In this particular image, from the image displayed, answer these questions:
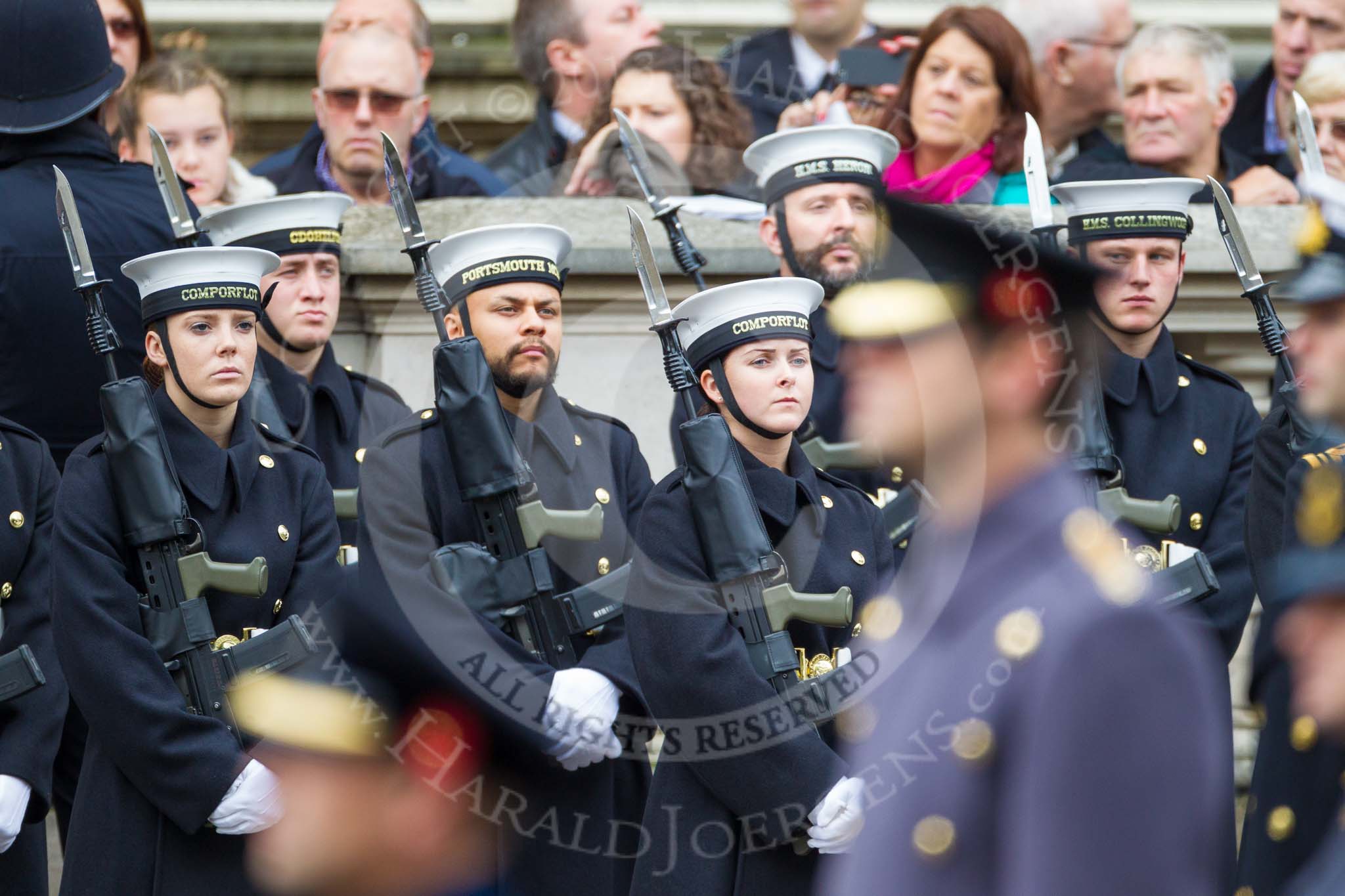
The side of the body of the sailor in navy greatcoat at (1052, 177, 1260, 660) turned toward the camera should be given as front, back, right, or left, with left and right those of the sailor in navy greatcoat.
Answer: front

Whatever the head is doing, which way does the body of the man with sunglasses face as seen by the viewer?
toward the camera

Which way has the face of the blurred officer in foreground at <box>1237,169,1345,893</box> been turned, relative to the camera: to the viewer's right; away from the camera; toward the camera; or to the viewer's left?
to the viewer's left

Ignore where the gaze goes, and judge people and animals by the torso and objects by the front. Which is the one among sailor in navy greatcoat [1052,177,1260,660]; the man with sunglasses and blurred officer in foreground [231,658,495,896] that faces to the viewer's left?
the blurred officer in foreground

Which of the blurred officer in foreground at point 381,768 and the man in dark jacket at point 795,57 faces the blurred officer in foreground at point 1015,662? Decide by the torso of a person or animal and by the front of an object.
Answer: the man in dark jacket

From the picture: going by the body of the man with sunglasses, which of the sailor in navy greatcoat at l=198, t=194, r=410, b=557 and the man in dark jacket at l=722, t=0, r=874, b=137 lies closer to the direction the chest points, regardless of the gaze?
the sailor in navy greatcoat

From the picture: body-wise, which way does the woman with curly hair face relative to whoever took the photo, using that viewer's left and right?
facing the viewer and to the left of the viewer

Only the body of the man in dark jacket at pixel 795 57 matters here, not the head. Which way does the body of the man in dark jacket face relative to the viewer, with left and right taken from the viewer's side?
facing the viewer

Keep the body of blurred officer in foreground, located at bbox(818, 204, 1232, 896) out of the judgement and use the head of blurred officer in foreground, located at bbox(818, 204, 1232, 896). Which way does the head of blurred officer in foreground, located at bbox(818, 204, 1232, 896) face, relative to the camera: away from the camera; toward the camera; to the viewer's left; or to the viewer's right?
to the viewer's left

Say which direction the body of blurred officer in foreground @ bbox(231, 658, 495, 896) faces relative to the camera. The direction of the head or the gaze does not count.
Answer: to the viewer's left

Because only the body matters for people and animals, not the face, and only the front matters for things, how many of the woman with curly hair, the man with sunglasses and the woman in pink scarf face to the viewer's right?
0

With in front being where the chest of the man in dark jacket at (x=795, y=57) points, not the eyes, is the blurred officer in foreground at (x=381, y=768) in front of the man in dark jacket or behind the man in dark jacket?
in front

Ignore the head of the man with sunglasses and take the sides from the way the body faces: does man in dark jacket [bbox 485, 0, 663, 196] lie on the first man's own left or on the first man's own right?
on the first man's own left
